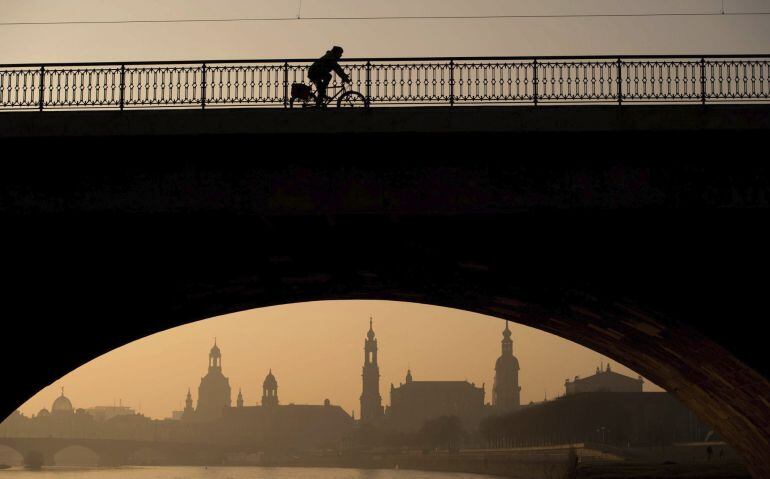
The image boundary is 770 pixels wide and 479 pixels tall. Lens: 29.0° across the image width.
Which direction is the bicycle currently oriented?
to the viewer's right

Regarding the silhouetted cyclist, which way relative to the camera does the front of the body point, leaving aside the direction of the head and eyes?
to the viewer's right
